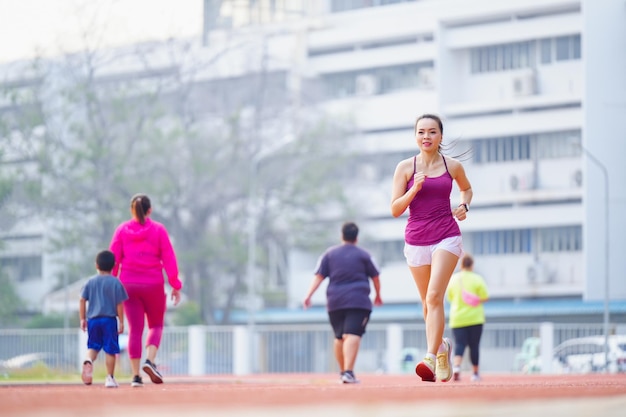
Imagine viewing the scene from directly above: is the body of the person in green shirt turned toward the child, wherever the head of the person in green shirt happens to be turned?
no

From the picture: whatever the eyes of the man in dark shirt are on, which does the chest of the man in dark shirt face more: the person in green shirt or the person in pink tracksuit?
the person in green shirt

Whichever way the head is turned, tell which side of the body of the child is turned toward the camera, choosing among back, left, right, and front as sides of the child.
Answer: back

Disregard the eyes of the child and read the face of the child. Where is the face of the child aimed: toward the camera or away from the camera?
away from the camera

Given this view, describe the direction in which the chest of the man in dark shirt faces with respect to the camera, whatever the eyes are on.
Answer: away from the camera

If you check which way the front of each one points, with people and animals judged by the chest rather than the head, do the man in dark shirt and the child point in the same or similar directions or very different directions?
same or similar directions

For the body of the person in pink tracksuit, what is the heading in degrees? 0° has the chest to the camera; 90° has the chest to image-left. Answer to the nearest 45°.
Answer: approximately 180°

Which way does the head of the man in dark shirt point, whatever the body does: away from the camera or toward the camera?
away from the camera

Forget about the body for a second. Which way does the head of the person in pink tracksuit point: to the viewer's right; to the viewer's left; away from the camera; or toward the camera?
away from the camera

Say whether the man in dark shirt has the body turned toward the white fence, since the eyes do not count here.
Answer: yes

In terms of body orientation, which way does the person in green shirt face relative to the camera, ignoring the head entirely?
away from the camera

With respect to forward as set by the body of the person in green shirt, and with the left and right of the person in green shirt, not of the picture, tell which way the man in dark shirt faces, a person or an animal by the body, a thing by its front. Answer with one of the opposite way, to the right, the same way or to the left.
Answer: the same way

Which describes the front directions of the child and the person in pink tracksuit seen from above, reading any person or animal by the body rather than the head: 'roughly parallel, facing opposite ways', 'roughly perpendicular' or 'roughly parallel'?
roughly parallel

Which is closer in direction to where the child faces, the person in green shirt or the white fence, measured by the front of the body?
the white fence

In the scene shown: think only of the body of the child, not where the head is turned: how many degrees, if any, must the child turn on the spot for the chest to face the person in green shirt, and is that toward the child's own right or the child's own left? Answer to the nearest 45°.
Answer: approximately 45° to the child's own right

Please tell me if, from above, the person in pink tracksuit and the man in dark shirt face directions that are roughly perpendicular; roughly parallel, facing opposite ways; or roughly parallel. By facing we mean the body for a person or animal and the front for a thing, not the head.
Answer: roughly parallel

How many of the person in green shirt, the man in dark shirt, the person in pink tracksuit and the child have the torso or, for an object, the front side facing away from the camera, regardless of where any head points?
4

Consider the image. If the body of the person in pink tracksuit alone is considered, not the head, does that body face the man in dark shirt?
no

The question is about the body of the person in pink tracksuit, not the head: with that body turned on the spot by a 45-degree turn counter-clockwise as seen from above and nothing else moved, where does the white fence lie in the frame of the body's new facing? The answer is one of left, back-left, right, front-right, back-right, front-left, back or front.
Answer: front-right

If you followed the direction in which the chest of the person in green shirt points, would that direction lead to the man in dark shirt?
no

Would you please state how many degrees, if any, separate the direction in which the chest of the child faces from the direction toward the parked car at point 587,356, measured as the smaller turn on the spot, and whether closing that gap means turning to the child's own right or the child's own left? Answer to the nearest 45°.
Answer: approximately 45° to the child's own right
